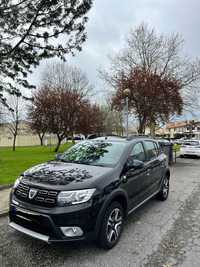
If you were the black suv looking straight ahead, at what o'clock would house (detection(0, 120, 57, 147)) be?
The house is roughly at 4 o'clock from the black suv.

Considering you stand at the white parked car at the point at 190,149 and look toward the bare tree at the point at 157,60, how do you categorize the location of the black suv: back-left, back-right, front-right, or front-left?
back-left

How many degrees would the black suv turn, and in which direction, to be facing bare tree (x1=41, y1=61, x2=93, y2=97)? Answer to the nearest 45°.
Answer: approximately 135° to its right

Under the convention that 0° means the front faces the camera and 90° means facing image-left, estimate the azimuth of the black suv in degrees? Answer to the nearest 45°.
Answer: approximately 45°

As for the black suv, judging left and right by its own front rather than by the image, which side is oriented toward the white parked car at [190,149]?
back

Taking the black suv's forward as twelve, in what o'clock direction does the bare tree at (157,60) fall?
The bare tree is roughly at 5 o'clock from the black suv.
